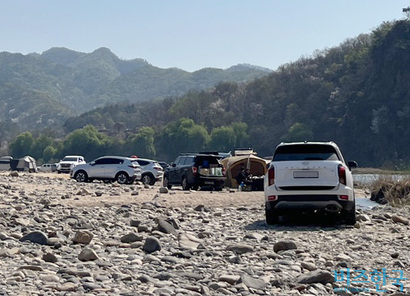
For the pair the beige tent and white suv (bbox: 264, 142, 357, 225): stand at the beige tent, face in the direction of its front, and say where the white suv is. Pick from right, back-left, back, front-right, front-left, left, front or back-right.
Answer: front

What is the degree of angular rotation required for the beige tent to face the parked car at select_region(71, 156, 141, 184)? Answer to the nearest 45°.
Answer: approximately 90° to its right

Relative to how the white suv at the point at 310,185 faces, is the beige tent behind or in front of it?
in front

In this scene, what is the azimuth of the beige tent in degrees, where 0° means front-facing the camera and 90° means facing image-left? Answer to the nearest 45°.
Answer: approximately 0°

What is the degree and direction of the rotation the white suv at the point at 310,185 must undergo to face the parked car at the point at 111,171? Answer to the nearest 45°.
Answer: approximately 45° to its left

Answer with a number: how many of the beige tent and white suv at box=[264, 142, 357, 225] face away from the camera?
1

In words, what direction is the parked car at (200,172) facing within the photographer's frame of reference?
facing away from the viewer and to the left of the viewer

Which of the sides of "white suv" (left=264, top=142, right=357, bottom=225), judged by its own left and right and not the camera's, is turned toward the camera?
back
